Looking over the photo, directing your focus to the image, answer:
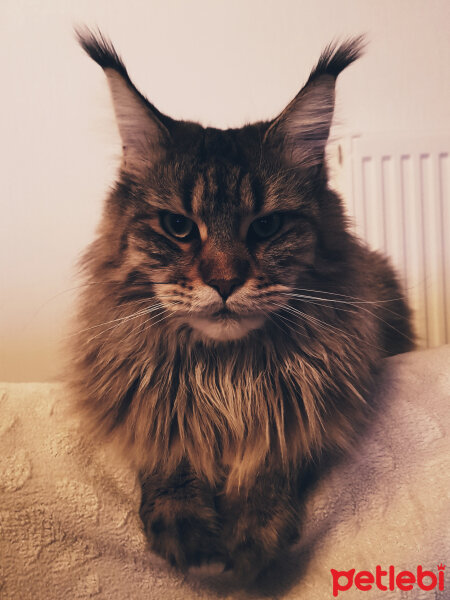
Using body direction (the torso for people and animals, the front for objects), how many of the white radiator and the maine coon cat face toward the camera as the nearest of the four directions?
2

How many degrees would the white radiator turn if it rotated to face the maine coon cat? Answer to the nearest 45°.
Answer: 0° — it already faces it

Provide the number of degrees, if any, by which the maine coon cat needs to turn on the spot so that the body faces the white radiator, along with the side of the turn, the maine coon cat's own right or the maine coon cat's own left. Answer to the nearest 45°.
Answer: approximately 135° to the maine coon cat's own left

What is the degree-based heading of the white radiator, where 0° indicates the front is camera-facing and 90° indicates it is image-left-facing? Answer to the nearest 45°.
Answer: approximately 0°

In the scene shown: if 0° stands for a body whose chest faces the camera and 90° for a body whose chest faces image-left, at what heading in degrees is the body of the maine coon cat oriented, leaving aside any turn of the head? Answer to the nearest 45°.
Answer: approximately 0°
